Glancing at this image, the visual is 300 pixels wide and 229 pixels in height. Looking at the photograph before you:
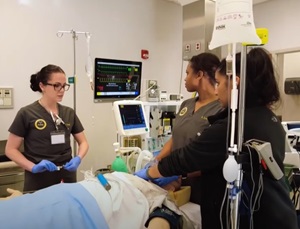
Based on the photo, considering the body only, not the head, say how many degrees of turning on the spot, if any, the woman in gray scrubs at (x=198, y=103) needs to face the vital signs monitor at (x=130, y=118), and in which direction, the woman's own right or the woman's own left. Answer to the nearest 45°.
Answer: approximately 90° to the woman's own right

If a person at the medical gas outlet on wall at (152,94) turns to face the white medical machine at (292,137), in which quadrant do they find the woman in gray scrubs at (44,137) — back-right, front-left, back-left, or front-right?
back-right

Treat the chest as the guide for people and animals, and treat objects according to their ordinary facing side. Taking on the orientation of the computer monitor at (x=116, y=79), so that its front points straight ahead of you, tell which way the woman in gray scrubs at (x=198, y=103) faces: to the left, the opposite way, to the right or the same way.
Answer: to the right

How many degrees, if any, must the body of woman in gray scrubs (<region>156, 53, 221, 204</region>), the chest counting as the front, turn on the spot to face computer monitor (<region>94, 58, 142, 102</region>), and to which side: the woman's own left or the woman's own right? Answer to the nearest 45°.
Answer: approximately 90° to the woman's own right

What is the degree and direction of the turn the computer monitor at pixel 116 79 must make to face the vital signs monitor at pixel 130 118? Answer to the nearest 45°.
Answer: approximately 45° to its right

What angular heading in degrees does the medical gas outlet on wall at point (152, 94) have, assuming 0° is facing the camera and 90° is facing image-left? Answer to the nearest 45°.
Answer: approximately 0°

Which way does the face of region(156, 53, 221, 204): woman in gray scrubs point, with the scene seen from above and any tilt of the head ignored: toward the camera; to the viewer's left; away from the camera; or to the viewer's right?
to the viewer's left

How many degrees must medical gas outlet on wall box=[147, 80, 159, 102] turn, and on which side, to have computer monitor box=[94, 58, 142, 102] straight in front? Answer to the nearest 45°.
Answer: approximately 135° to its right

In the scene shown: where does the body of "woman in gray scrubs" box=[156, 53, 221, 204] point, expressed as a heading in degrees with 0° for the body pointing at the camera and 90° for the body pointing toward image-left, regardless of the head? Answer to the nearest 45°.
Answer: approximately 45°

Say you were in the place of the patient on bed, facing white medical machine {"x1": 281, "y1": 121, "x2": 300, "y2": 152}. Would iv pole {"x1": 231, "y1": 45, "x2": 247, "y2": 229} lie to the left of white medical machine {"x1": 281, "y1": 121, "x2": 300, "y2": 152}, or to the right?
right
